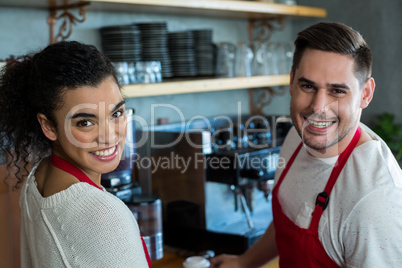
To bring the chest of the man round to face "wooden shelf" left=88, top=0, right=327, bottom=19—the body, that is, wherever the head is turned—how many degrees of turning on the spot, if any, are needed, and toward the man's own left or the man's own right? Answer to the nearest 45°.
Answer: approximately 90° to the man's own right

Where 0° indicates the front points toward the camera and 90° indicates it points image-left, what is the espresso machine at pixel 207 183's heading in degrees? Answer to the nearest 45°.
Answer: approximately 315°

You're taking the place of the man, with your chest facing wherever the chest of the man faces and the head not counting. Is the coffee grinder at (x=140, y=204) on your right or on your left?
on your right

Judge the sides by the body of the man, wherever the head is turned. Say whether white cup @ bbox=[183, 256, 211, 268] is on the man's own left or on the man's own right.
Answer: on the man's own right

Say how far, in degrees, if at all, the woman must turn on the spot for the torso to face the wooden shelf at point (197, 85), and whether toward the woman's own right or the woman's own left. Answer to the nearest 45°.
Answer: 0° — they already face it

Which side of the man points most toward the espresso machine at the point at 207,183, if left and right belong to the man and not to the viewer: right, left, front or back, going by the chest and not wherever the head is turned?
right

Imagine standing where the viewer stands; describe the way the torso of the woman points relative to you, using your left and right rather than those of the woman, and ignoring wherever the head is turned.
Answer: facing away from the viewer and to the right of the viewer
